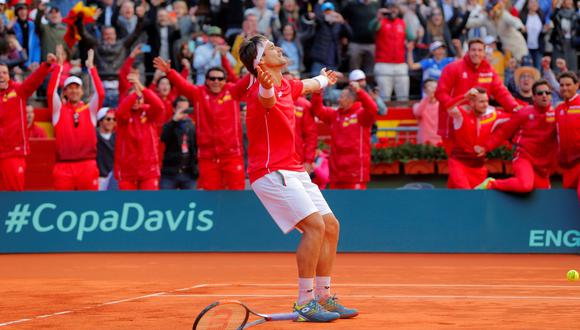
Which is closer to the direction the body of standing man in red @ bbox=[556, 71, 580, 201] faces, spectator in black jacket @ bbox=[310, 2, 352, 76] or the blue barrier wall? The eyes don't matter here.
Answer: the blue barrier wall

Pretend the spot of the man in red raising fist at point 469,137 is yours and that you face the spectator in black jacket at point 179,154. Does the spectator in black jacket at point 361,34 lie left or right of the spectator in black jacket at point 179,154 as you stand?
right

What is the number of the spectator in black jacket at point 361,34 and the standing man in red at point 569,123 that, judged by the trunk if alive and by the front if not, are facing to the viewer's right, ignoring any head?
0

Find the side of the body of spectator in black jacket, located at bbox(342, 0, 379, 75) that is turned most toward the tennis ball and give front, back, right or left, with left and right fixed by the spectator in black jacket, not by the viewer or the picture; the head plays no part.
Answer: front
